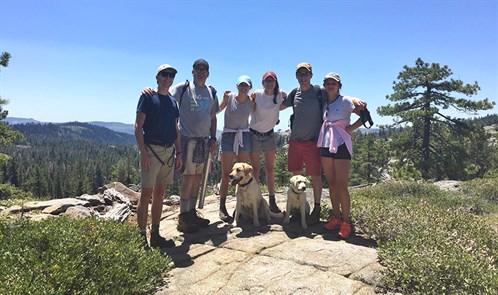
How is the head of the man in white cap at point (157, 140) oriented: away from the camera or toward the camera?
toward the camera

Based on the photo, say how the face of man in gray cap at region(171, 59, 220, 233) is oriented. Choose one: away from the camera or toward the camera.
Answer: toward the camera

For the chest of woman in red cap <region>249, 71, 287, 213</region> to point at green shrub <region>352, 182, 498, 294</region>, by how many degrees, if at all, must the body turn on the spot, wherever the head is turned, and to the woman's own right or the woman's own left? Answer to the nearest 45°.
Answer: approximately 45° to the woman's own left

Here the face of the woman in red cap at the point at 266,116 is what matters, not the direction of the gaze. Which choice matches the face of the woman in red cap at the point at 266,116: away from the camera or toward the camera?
toward the camera

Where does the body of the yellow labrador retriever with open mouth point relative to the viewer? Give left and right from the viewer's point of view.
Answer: facing the viewer and to the left of the viewer

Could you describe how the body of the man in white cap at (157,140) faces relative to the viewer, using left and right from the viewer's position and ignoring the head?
facing the viewer and to the right of the viewer

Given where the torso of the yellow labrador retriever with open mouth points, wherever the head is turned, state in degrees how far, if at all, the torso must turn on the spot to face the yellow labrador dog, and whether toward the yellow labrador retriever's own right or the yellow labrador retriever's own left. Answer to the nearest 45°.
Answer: approximately 135° to the yellow labrador retriever's own left

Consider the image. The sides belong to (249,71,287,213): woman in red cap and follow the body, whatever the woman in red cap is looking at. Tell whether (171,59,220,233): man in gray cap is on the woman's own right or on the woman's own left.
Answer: on the woman's own right

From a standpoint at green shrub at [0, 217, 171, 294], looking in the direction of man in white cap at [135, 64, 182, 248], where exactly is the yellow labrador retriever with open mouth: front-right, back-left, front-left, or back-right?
front-right

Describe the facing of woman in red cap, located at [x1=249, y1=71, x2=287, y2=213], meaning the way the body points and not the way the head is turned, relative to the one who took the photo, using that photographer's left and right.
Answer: facing the viewer

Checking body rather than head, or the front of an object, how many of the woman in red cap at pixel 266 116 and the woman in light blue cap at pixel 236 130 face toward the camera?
2

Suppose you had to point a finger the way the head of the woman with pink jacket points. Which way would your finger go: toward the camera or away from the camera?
toward the camera

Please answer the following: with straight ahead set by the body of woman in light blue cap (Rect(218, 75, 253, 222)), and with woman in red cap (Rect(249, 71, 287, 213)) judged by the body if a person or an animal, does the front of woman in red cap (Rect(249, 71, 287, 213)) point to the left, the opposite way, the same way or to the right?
the same way

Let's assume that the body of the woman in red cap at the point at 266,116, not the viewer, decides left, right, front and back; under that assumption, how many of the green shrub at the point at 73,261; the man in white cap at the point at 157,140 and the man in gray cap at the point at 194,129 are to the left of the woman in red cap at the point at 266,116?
0
